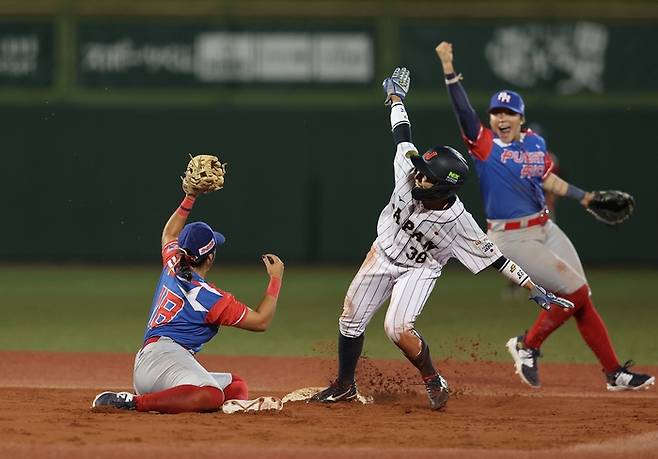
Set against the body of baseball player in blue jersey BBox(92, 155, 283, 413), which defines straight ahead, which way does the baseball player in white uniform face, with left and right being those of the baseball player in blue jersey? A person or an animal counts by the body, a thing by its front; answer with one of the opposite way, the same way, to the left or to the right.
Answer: the opposite way

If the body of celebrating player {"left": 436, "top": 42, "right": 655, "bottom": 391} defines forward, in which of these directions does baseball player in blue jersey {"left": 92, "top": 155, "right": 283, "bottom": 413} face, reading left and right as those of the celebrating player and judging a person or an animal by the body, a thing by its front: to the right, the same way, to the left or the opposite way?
to the left

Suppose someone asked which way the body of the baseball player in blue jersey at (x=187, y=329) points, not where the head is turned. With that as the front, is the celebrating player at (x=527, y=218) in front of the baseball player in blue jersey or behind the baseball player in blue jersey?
in front

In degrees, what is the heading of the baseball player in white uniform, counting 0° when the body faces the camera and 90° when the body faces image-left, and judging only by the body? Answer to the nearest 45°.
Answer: approximately 45°

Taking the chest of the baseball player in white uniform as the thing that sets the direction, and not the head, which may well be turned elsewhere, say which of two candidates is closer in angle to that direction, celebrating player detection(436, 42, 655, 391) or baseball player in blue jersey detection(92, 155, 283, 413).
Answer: the baseball player in blue jersey

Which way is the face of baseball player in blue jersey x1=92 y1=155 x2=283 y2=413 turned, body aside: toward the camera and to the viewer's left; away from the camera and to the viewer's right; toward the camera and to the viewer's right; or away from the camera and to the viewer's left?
away from the camera and to the viewer's right

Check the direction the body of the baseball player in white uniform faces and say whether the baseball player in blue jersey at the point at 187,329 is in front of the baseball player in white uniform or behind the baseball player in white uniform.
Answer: in front

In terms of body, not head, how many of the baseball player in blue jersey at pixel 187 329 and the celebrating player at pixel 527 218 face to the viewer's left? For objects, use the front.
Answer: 0

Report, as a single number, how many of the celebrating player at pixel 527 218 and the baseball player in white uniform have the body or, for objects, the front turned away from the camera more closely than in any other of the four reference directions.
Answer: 0

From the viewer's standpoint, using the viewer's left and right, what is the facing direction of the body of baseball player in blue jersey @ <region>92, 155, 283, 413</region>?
facing away from the viewer and to the right of the viewer

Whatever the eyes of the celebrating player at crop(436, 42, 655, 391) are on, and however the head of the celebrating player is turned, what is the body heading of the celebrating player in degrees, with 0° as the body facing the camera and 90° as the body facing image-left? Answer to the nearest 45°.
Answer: approximately 315°

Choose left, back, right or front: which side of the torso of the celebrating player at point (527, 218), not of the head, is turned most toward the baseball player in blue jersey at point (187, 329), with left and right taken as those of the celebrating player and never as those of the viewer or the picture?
right
